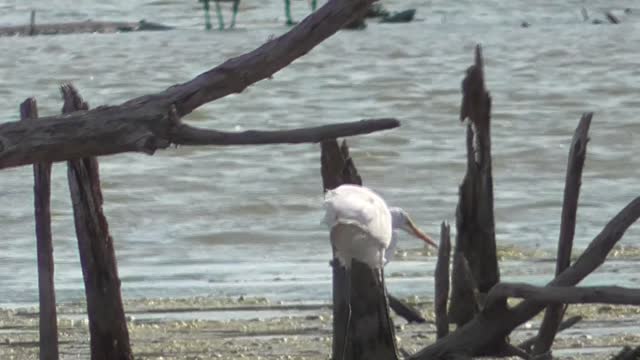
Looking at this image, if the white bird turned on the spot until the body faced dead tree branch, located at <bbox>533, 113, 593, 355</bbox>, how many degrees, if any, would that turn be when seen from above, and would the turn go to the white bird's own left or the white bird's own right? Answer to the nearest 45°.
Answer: approximately 45° to the white bird's own right

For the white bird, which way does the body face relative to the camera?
to the viewer's right

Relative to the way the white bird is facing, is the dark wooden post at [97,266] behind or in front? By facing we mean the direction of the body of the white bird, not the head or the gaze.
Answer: behind
